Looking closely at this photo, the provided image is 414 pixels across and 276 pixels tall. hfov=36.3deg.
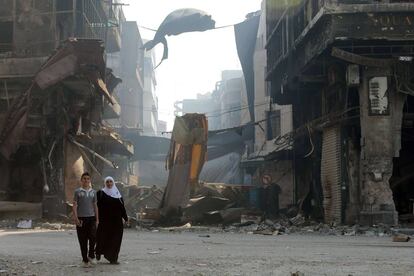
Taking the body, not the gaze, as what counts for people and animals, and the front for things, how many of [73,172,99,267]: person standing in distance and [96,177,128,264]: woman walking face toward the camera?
2

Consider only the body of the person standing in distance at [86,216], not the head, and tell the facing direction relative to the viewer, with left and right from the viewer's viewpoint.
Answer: facing the viewer

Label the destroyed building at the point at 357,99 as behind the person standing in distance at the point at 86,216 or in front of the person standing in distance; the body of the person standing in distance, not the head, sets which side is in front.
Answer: behind

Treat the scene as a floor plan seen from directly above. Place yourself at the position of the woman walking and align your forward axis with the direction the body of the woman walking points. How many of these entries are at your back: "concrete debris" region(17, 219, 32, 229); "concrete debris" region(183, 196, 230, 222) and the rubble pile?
3

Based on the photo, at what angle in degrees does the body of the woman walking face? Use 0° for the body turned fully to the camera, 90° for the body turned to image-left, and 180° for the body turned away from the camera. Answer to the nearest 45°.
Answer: approximately 0°

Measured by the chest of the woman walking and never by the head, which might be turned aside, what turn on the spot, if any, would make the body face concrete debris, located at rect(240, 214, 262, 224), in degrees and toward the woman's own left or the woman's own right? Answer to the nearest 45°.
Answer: approximately 180°

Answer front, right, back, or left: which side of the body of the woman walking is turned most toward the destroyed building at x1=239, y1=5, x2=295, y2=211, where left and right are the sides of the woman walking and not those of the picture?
back

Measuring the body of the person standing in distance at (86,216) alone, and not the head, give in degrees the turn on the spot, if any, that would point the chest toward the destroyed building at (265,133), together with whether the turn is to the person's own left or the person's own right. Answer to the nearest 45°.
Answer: approximately 180°

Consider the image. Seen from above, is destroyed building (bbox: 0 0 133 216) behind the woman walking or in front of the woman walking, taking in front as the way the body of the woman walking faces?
behind

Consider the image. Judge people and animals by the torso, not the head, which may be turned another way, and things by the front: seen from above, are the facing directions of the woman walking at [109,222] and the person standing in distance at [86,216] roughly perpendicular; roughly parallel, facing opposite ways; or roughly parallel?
roughly parallel
